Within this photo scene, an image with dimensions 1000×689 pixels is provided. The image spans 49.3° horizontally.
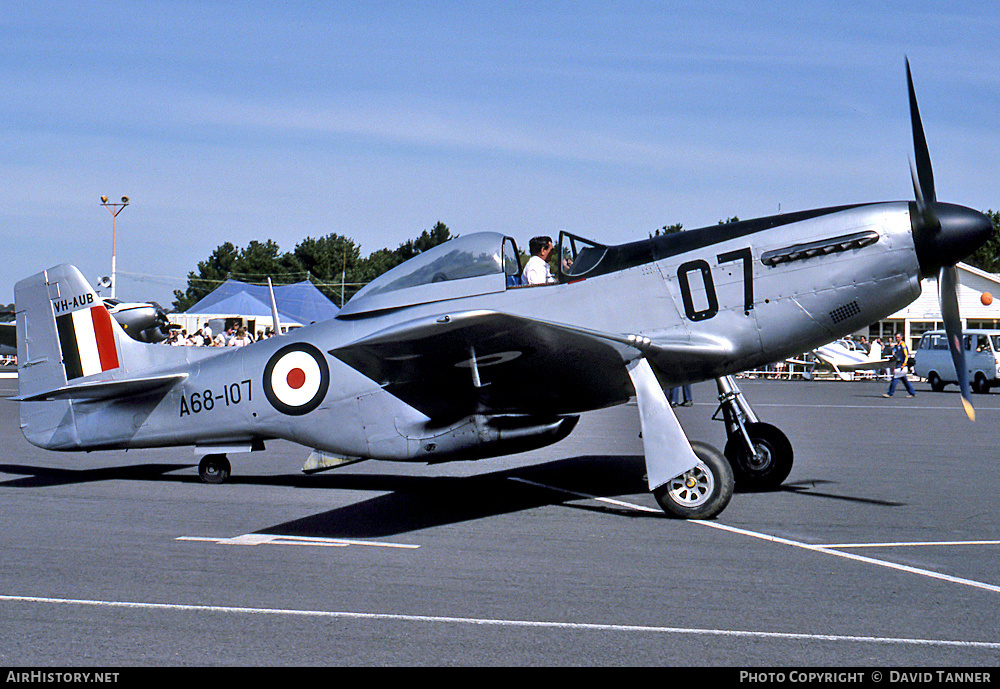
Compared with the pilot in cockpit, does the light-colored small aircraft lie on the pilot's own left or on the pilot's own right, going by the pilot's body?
on the pilot's own left

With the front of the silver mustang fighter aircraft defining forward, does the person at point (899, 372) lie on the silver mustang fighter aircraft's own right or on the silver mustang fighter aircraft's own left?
on the silver mustang fighter aircraft's own left

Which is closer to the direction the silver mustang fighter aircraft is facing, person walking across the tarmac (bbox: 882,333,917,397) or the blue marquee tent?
the person walking across the tarmac

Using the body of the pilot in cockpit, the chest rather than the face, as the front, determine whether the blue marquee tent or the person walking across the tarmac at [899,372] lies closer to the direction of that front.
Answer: the person walking across the tarmac

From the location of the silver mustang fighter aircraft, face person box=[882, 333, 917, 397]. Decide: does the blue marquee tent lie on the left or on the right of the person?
left

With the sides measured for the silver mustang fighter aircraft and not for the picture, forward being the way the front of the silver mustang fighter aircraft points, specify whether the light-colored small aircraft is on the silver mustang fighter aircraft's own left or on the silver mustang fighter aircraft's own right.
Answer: on the silver mustang fighter aircraft's own left

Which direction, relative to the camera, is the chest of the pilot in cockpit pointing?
to the viewer's right

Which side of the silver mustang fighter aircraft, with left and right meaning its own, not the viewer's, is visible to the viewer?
right

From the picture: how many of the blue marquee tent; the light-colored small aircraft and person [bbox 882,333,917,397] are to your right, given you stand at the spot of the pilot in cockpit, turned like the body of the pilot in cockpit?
0

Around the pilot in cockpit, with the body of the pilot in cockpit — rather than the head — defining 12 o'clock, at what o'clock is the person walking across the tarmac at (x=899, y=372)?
The person walking across the tarmac is roughly at 10 o'clock from the pilot in cockpit.
